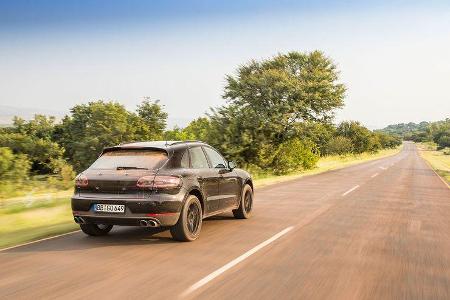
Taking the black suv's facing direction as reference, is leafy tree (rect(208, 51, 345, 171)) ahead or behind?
ahead

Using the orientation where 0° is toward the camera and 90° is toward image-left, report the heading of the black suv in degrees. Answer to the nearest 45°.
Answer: approximately 225°

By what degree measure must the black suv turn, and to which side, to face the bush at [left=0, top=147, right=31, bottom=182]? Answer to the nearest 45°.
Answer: approximately 90° to its left

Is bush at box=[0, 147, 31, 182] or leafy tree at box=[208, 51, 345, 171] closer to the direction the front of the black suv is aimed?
the leafy tree
